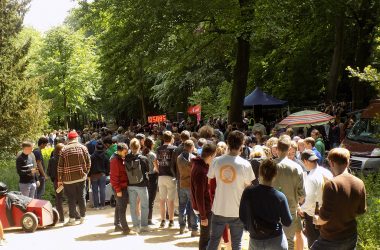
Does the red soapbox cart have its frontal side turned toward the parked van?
no

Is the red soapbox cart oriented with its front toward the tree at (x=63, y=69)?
no

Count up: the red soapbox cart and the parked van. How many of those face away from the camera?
0

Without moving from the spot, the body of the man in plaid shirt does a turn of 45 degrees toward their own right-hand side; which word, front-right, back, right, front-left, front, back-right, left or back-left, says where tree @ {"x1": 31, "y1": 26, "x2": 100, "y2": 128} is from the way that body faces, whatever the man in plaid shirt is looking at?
front-left

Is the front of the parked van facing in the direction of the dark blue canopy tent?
no

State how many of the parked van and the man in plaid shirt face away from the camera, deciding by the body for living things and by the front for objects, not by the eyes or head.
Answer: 1

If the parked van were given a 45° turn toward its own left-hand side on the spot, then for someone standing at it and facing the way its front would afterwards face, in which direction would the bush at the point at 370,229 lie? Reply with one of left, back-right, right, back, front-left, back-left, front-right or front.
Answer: front

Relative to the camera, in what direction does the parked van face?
facing the viewer and to the left of the viewer

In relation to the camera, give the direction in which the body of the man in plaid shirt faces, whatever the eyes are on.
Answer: away from the camera
